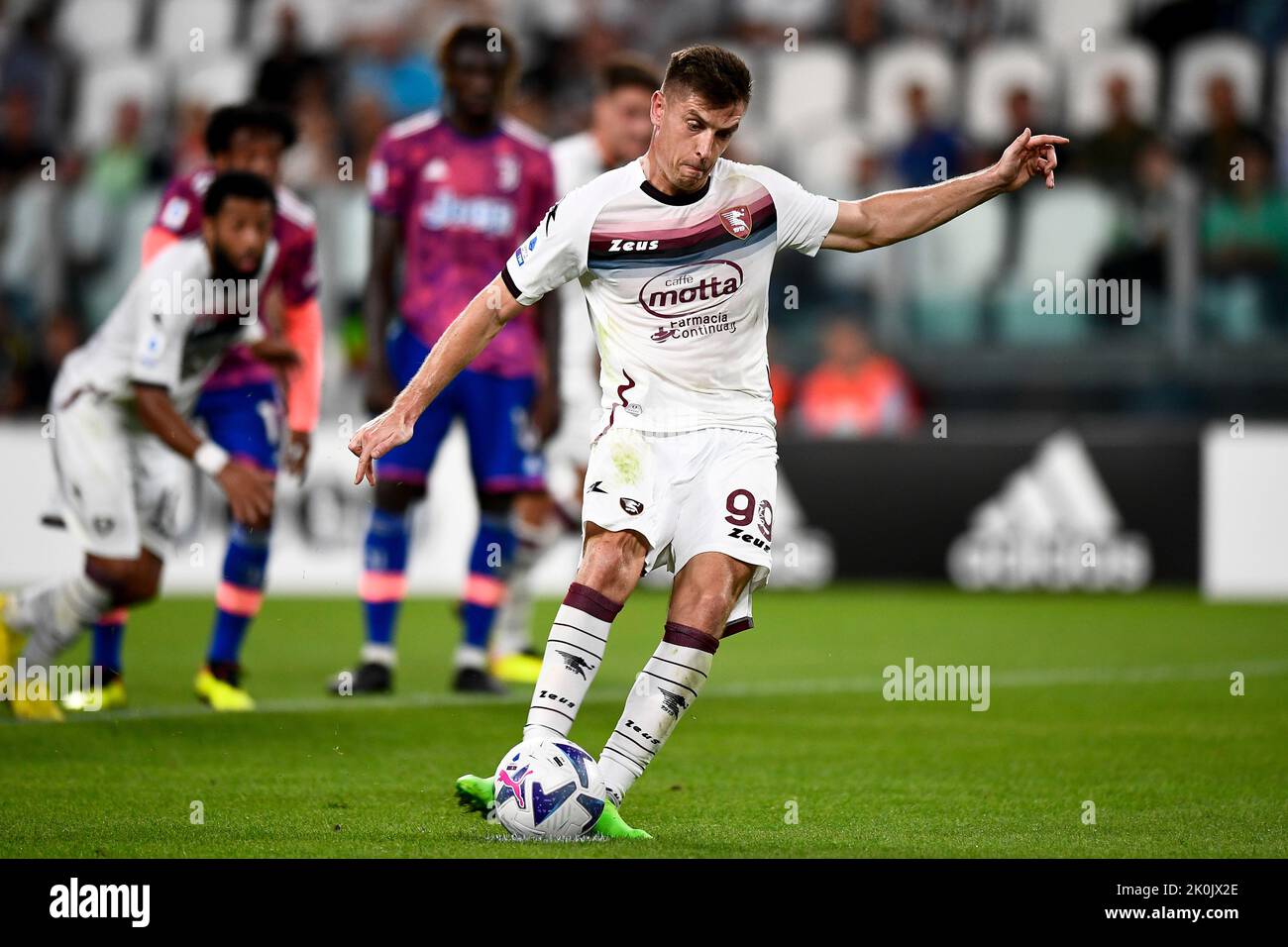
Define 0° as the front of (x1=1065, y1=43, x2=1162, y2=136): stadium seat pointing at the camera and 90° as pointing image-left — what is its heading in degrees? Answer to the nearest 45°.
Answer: approximately 0°

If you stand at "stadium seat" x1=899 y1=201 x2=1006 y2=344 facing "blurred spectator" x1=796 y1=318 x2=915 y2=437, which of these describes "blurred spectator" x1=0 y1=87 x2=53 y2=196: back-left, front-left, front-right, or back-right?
front-right

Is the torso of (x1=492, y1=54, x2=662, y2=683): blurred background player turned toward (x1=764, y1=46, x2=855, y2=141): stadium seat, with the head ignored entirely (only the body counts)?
no

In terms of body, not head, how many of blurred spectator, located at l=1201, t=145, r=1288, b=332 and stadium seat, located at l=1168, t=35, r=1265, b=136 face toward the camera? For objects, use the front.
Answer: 2

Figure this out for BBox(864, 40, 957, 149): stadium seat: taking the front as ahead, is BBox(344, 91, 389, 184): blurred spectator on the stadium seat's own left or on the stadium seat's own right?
on the stadium seat's own right

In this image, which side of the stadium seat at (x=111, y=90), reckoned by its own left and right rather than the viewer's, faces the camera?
front

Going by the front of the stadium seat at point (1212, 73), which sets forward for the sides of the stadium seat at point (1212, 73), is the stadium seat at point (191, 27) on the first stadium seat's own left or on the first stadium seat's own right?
on the first stadium seat's own right

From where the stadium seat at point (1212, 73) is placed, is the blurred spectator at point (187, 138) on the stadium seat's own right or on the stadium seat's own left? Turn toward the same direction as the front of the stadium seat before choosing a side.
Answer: on the stadium seat's own right

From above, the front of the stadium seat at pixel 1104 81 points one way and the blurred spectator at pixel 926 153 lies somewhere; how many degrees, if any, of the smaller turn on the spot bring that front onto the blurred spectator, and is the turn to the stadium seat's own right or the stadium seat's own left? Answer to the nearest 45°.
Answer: approximately 45° to the stadium seat's own right

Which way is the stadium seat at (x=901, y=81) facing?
toward the camera

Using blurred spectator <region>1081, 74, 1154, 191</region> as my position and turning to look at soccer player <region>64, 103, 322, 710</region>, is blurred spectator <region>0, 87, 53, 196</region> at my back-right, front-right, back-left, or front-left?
front-right

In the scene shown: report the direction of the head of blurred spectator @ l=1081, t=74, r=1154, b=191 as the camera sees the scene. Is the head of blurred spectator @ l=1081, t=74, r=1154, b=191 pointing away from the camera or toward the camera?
toward the camera

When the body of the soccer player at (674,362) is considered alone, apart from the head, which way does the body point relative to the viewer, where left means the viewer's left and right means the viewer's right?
facing the viewer

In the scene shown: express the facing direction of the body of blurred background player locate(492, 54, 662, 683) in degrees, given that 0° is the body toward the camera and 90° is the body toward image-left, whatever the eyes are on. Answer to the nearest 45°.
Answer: approximately 315°

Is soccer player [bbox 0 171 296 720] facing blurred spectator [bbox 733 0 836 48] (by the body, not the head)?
no

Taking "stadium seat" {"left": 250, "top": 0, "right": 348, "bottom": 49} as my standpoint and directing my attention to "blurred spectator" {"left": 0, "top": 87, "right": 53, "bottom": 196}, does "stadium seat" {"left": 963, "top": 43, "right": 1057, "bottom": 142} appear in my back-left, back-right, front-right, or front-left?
back-left

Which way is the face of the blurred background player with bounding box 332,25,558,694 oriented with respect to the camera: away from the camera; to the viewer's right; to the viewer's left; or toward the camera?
toward the camera

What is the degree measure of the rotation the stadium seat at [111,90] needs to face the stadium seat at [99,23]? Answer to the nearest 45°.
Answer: approximately 180°
